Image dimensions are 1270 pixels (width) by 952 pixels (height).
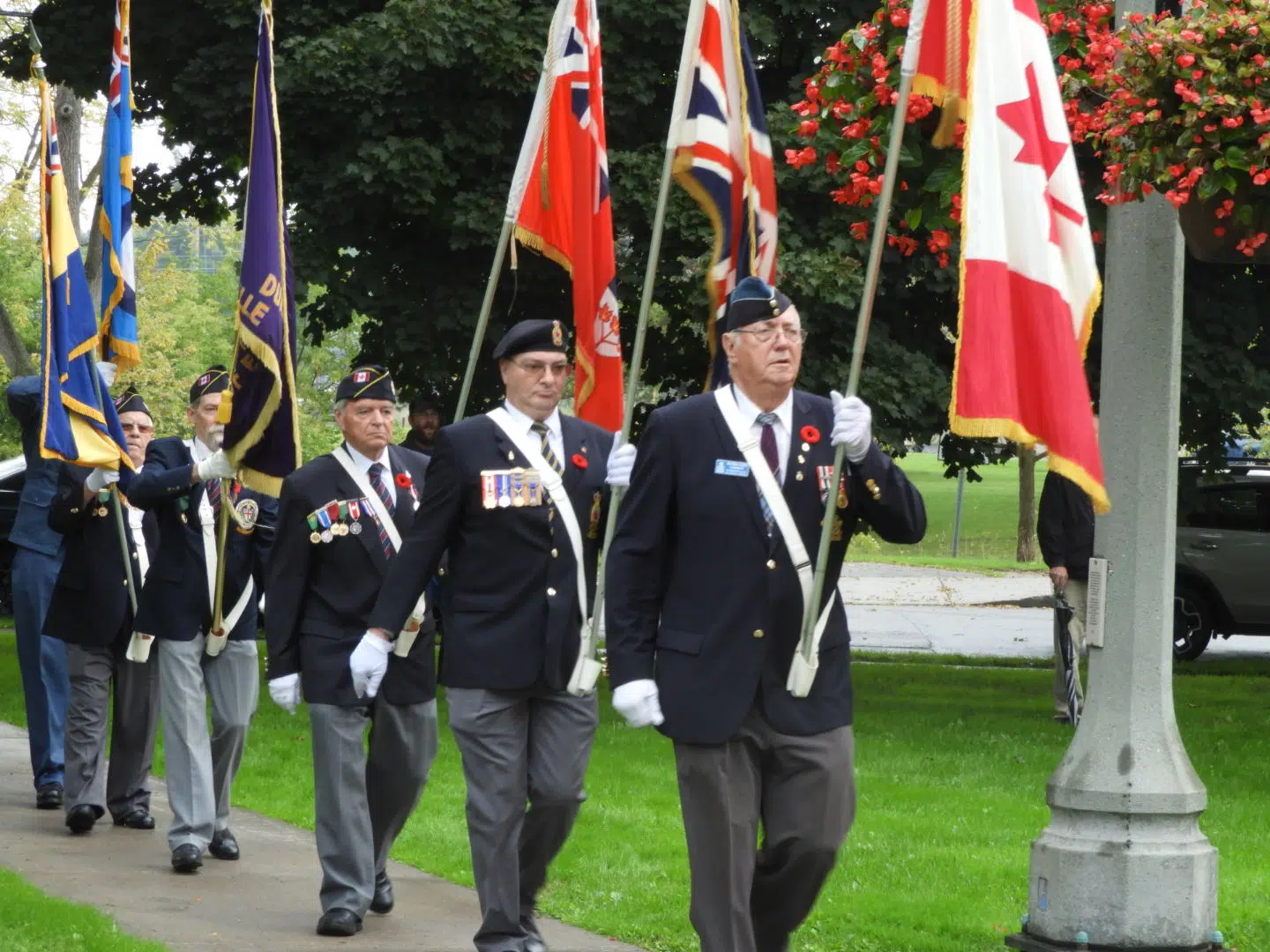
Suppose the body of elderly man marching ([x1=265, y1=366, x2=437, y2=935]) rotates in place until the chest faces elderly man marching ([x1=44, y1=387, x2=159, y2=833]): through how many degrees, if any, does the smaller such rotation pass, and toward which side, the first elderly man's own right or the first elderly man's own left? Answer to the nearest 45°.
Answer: approximately 180°

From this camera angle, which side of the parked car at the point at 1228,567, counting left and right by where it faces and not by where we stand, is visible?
right

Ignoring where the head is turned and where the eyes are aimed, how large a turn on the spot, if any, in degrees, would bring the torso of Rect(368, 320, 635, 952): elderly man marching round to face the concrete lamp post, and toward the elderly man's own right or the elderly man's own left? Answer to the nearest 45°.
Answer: approximately 45° to the elderly man's own left

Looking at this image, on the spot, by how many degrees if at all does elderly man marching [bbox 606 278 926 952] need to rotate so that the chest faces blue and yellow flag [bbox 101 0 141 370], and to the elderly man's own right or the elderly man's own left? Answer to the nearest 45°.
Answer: approximately 180°
